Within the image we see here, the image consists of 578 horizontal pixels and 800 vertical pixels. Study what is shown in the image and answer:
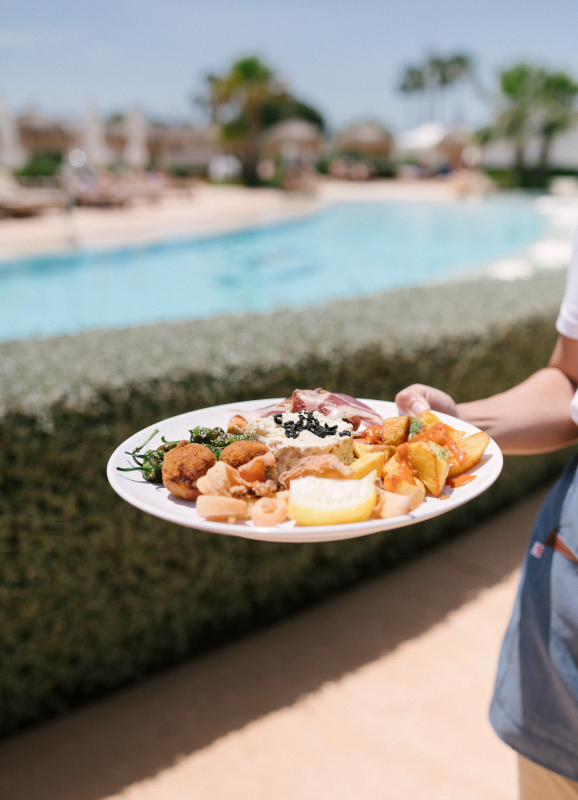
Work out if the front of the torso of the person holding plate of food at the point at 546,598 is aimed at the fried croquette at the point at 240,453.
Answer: yes

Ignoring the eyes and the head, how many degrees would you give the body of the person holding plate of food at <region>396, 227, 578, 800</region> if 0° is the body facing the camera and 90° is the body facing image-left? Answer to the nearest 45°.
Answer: approximately 45°

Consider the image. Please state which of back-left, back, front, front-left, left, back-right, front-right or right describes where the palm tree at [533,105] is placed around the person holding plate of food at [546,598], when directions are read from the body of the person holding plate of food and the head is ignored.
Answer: back-right

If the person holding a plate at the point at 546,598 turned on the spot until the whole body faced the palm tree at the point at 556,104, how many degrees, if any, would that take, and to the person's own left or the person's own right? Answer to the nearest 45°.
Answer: approximately 135° to the person's own right

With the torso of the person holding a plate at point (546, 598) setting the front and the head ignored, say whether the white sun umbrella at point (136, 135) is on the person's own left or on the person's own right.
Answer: on the person's own right

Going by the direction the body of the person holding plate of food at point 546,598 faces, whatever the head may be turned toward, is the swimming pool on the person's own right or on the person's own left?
on the person's own right
